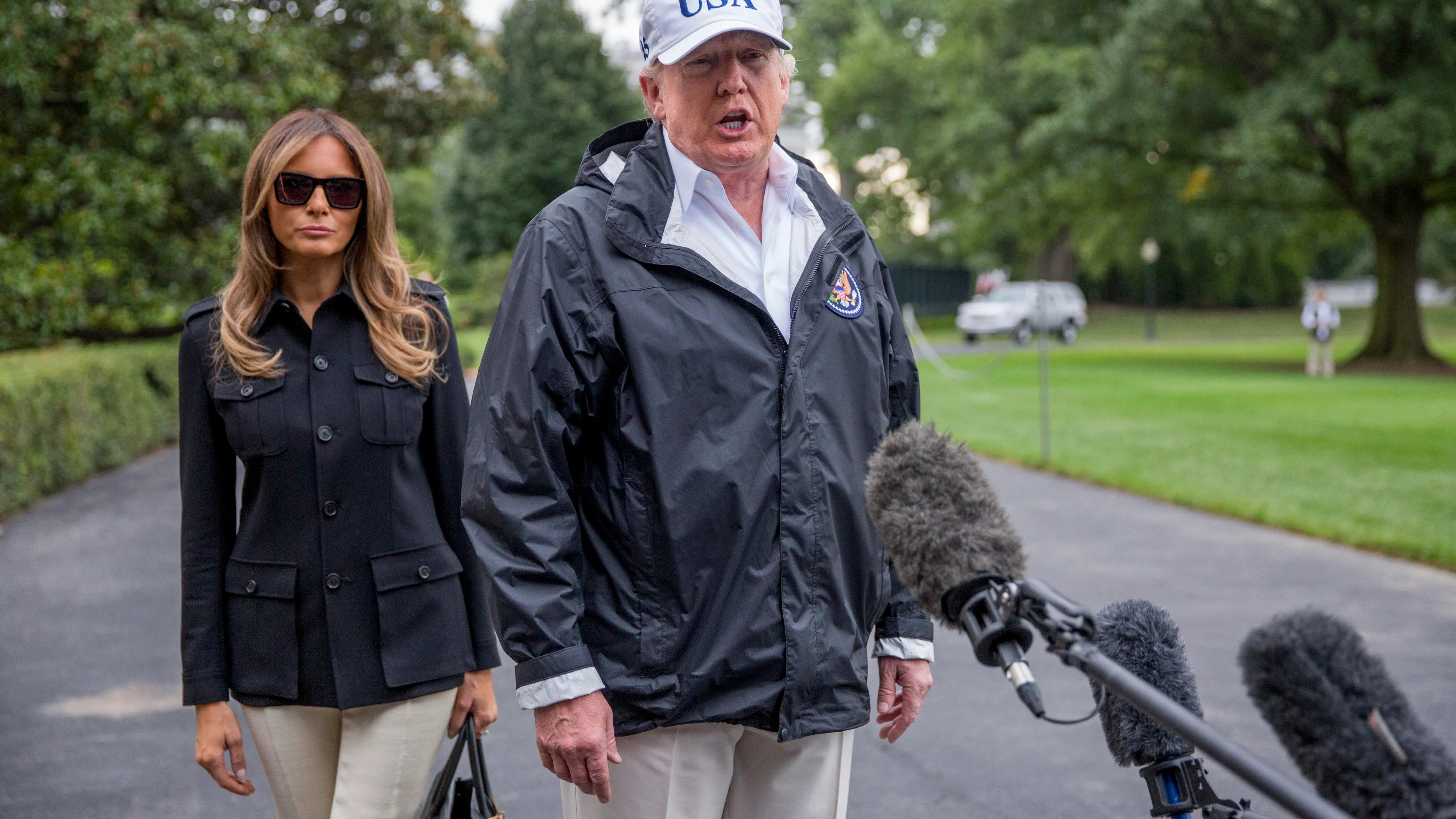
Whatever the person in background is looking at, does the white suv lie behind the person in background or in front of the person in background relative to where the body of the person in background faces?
behind

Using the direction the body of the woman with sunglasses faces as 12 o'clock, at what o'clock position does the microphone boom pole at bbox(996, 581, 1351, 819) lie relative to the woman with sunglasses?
The microphone boom pole is roughly at 11 o'clock from the woman with sunglasses.

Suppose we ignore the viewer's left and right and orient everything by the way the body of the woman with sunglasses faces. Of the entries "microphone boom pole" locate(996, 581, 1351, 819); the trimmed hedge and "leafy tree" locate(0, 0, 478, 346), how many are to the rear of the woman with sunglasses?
2

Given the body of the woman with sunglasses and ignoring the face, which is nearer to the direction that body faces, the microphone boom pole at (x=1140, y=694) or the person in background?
the microphone boom pole

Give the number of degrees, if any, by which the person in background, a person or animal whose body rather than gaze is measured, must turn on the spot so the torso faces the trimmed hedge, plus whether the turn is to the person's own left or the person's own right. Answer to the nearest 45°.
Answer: approximately 45° to the person's own right

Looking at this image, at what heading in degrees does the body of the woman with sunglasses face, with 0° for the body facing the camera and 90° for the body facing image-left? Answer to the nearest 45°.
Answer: approximately 0°

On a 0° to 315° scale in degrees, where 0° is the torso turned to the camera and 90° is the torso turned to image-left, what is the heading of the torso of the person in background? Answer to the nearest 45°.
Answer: approximately 0°

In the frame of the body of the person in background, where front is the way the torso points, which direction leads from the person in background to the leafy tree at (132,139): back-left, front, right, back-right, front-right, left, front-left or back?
front-right

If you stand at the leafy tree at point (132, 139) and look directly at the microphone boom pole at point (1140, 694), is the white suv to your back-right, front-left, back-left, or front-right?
back-left

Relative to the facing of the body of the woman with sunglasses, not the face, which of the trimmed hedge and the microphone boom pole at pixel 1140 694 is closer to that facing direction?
the microphone boom pole

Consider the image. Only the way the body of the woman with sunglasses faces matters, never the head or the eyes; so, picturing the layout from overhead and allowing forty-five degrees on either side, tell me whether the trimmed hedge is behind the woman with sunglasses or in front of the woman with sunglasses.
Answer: behind

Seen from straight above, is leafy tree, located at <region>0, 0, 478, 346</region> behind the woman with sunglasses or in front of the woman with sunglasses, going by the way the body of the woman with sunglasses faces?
behind
